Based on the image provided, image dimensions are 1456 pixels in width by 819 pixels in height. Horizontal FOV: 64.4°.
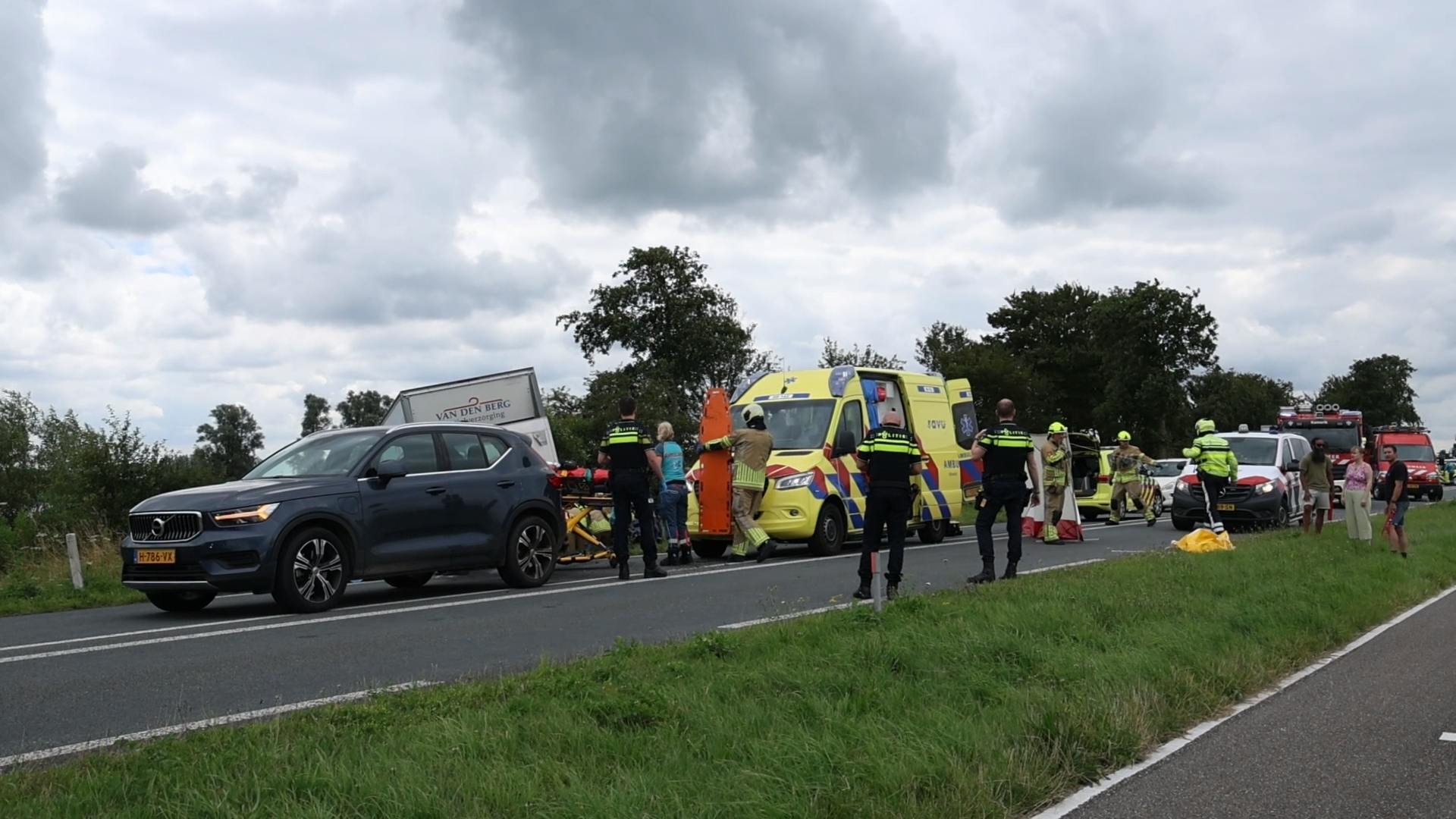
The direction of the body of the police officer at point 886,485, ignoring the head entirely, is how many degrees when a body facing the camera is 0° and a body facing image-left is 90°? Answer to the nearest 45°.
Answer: approximately 180°

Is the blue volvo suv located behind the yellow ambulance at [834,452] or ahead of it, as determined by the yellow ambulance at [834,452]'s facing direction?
ahead

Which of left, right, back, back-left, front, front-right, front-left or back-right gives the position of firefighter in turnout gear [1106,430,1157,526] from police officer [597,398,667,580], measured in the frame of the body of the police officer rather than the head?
front-right

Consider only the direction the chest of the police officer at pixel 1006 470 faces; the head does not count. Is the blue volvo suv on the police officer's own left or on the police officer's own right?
on the police officer's own left

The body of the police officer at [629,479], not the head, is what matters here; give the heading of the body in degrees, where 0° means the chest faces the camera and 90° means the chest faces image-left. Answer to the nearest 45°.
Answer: approximately 180°

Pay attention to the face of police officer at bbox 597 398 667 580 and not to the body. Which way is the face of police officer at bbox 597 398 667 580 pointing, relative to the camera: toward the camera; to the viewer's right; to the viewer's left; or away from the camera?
away from the camera

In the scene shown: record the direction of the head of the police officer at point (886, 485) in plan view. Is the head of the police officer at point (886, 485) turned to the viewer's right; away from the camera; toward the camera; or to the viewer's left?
away from the camera

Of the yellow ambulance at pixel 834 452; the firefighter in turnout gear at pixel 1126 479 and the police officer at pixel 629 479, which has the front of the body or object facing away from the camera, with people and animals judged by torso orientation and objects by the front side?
the police officer

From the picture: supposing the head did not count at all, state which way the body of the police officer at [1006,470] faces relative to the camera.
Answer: away from the camera

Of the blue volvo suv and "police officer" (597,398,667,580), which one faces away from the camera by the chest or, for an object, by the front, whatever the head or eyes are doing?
the police officer

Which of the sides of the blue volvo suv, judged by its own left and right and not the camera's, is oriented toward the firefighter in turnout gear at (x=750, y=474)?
back
